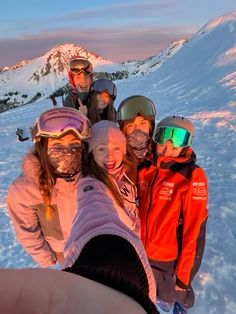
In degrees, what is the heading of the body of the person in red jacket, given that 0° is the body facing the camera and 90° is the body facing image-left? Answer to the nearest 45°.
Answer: approximately 45°
